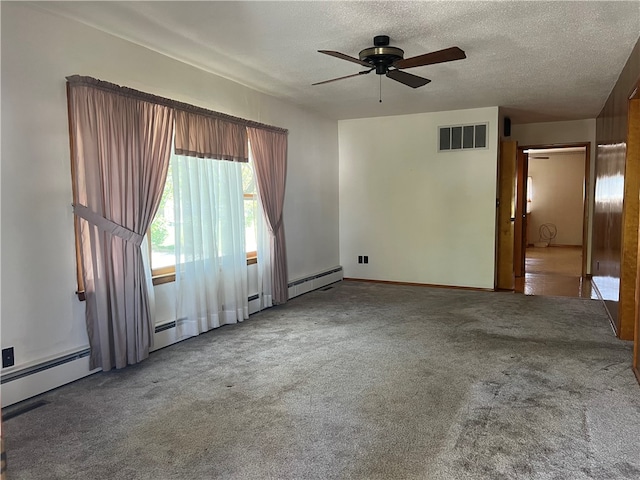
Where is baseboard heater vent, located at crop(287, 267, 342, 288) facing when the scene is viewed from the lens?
facing the viewer and to the right of the viewer

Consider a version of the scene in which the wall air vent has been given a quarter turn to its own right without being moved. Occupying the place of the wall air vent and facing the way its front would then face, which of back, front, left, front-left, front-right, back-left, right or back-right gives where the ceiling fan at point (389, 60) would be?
left

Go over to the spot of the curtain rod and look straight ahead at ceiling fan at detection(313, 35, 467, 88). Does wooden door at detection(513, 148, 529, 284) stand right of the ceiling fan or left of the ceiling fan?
left

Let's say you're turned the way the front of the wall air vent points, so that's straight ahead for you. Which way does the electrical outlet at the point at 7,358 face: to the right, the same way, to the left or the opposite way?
to the left

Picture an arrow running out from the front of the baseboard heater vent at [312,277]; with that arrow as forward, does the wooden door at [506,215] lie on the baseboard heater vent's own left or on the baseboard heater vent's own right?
on the baseboard heater vent's own left

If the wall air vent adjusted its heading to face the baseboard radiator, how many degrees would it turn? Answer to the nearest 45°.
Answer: approximately 45° to its right

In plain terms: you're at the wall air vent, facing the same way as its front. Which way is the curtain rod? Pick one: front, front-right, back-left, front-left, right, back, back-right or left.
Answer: front-right

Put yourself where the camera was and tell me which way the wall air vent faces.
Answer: facing the viewer

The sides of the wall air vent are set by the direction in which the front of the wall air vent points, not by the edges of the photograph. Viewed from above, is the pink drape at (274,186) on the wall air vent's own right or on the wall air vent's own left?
on the wall air vent's own right

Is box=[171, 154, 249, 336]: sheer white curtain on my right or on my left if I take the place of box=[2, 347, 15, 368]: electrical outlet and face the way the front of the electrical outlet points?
on my left

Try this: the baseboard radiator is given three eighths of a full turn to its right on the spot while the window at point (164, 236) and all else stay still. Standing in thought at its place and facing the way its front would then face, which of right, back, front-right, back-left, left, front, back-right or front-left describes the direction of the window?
back-right
